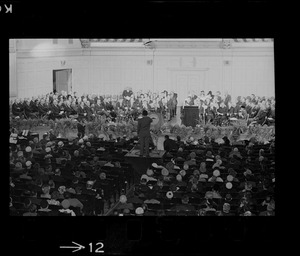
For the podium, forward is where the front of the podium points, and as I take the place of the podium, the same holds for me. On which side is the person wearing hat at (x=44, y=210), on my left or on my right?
on my right

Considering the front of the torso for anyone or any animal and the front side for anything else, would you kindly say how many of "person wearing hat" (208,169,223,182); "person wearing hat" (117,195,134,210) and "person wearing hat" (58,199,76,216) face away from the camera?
3

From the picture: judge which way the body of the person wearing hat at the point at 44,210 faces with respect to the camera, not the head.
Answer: away from the camera

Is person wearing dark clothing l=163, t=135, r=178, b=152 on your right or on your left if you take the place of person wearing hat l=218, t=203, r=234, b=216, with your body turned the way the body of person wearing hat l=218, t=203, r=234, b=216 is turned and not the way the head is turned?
on your left

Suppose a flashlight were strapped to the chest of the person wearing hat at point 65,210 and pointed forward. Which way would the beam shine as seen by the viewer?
away from the camera

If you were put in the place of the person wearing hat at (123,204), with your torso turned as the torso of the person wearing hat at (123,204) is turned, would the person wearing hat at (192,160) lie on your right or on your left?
on your right

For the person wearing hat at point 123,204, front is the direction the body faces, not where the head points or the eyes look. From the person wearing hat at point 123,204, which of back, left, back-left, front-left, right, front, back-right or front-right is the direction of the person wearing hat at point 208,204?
right

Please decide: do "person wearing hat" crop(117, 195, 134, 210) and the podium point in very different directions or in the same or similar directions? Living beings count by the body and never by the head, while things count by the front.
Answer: very different directions

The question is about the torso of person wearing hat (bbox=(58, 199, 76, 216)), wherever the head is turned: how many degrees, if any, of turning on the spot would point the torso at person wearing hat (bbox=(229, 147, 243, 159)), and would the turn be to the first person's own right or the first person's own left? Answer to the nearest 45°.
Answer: approximately 90° to the first person's own right
